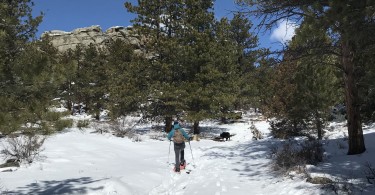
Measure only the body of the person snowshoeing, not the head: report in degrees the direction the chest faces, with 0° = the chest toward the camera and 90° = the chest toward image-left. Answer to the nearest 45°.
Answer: approximately 180°

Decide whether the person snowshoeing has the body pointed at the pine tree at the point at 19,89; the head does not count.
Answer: no
